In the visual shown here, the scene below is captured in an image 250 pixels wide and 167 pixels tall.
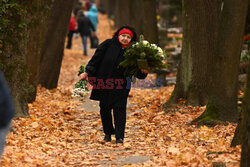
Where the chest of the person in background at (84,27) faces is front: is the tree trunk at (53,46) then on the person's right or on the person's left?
on the person's left

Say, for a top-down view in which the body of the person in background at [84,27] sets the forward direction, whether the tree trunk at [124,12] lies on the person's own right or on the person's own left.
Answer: on the person's own right

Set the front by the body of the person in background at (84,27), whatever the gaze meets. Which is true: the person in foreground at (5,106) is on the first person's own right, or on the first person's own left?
on the first person's own left
